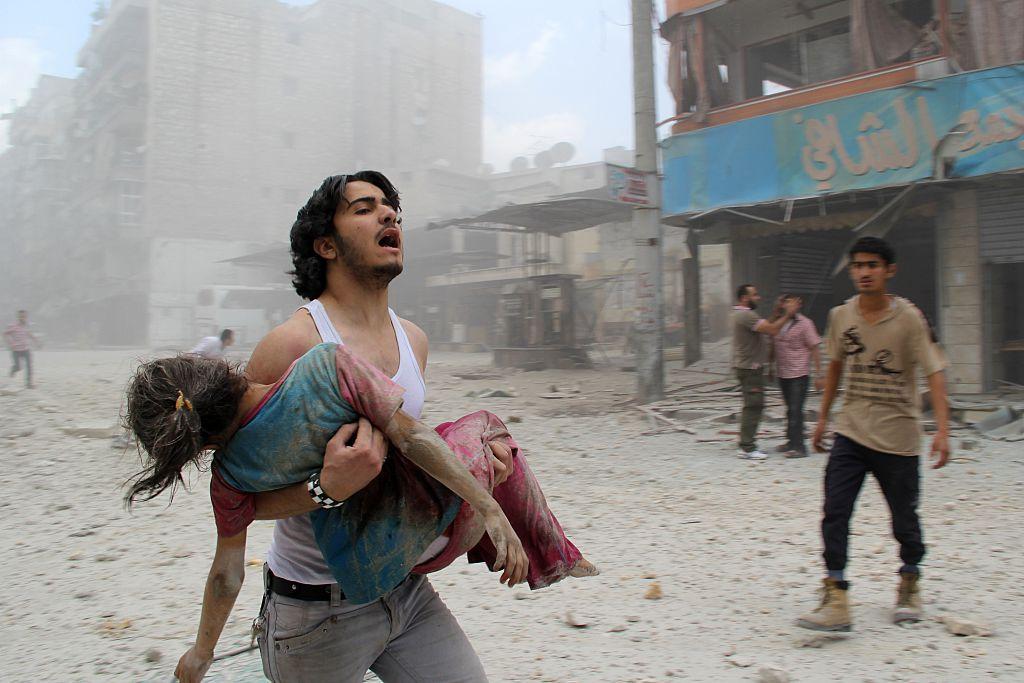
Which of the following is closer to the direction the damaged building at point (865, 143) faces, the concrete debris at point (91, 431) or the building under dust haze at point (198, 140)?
the concrete debris

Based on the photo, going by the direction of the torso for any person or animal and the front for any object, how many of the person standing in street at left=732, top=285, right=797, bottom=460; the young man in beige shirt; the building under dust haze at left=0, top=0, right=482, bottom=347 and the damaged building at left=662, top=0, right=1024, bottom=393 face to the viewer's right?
1

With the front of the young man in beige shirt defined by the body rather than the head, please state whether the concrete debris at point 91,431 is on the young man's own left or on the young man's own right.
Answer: on the young man's own right

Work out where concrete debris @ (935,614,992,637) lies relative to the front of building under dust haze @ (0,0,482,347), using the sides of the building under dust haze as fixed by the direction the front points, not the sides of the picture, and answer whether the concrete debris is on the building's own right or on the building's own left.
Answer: on the building's own left

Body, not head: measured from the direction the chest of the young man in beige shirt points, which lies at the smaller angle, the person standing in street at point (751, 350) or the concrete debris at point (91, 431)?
the concrete debris

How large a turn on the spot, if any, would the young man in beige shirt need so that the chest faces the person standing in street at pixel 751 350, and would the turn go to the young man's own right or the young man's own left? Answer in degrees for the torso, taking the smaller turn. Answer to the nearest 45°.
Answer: approximately 135° to the young man's own right

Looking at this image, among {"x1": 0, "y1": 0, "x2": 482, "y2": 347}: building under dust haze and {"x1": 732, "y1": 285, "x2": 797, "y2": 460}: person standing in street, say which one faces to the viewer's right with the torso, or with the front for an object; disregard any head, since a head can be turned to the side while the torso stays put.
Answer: the person standing in street

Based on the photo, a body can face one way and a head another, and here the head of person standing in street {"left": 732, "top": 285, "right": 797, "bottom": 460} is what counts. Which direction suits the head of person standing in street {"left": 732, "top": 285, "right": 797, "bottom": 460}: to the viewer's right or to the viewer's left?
to the viewer's right

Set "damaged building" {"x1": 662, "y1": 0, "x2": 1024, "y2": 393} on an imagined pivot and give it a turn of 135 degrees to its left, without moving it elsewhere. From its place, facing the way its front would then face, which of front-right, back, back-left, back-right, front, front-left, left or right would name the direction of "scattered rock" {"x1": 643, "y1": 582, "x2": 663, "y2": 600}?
right

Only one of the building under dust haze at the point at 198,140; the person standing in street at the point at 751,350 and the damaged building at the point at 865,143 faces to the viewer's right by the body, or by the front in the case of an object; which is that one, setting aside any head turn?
the person standing in street

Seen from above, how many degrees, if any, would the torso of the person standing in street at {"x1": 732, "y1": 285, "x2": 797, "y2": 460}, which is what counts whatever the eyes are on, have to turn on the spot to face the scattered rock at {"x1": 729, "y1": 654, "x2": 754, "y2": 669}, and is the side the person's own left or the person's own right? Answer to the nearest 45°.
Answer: approximately 90° to the person's own right

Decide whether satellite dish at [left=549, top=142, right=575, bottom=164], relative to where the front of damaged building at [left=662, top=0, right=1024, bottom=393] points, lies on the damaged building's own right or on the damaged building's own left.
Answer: on the damaged building's own right

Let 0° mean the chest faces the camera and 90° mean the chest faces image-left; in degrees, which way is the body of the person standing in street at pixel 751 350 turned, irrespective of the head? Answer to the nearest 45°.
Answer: approximately 270°

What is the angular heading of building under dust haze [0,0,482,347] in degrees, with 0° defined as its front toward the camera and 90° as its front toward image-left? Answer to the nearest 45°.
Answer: approximately 45°

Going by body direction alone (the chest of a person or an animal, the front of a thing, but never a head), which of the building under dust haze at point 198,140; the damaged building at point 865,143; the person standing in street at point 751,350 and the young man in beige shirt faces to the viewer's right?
the person standing in street
